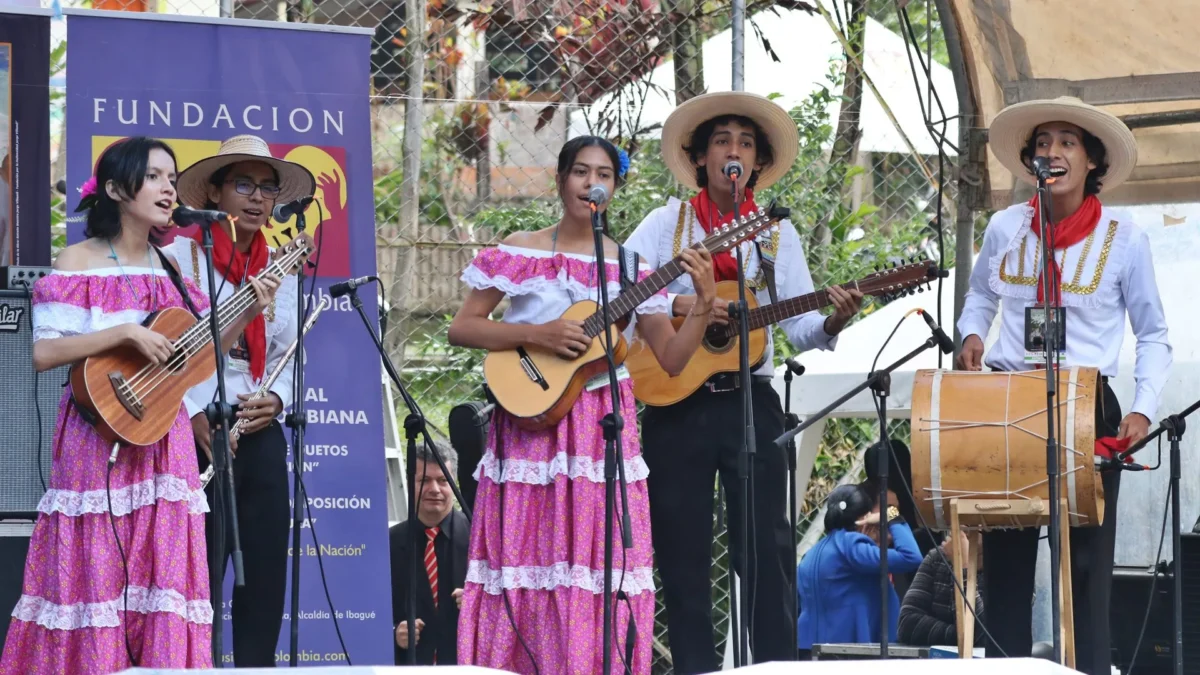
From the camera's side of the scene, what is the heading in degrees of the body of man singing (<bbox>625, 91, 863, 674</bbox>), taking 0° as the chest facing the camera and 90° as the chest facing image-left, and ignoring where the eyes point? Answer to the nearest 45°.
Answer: approximately 0°

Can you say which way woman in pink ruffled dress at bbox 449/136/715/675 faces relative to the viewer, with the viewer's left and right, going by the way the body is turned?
facing the viewer

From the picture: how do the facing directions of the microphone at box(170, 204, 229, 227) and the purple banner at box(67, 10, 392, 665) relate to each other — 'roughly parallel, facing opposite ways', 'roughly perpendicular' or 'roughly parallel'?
roughly perpendicular

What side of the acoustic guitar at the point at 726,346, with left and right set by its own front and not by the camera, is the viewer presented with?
front

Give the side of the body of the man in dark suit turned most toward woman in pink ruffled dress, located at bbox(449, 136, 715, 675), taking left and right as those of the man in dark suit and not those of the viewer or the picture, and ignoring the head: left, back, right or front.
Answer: front

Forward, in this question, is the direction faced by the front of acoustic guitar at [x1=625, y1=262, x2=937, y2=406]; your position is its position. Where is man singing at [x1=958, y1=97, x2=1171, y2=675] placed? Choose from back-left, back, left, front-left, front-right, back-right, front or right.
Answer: left

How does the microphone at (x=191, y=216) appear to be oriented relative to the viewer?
to the viewer's left

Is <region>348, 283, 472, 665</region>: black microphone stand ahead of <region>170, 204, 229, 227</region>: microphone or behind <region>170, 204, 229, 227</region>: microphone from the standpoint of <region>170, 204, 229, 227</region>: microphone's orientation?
behind

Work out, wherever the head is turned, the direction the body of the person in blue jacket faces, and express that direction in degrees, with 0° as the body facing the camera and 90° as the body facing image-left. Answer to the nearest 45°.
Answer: approximately 225°

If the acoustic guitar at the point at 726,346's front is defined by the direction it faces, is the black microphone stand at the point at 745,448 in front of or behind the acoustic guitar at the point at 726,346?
in front

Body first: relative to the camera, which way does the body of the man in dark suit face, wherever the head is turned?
toward the camera

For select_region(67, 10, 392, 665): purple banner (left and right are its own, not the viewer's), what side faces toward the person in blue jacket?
left

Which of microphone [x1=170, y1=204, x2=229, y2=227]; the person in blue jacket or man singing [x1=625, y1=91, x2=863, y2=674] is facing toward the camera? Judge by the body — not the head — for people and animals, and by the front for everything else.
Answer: the man singing

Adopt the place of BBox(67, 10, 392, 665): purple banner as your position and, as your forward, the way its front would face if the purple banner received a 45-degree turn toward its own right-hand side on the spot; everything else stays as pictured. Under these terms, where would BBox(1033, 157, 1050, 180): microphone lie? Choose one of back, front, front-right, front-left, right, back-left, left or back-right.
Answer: left

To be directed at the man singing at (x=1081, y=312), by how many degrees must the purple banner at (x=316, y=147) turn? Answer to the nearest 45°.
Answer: approximately 45° to its left

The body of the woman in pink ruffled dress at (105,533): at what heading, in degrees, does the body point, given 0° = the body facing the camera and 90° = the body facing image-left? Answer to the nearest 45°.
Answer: approximately 315°

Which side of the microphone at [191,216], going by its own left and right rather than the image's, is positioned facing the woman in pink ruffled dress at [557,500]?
back

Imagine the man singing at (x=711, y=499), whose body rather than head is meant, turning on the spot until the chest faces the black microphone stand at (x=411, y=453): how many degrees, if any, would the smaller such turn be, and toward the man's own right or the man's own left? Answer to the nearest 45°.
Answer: approximately 90° to the man's own right
